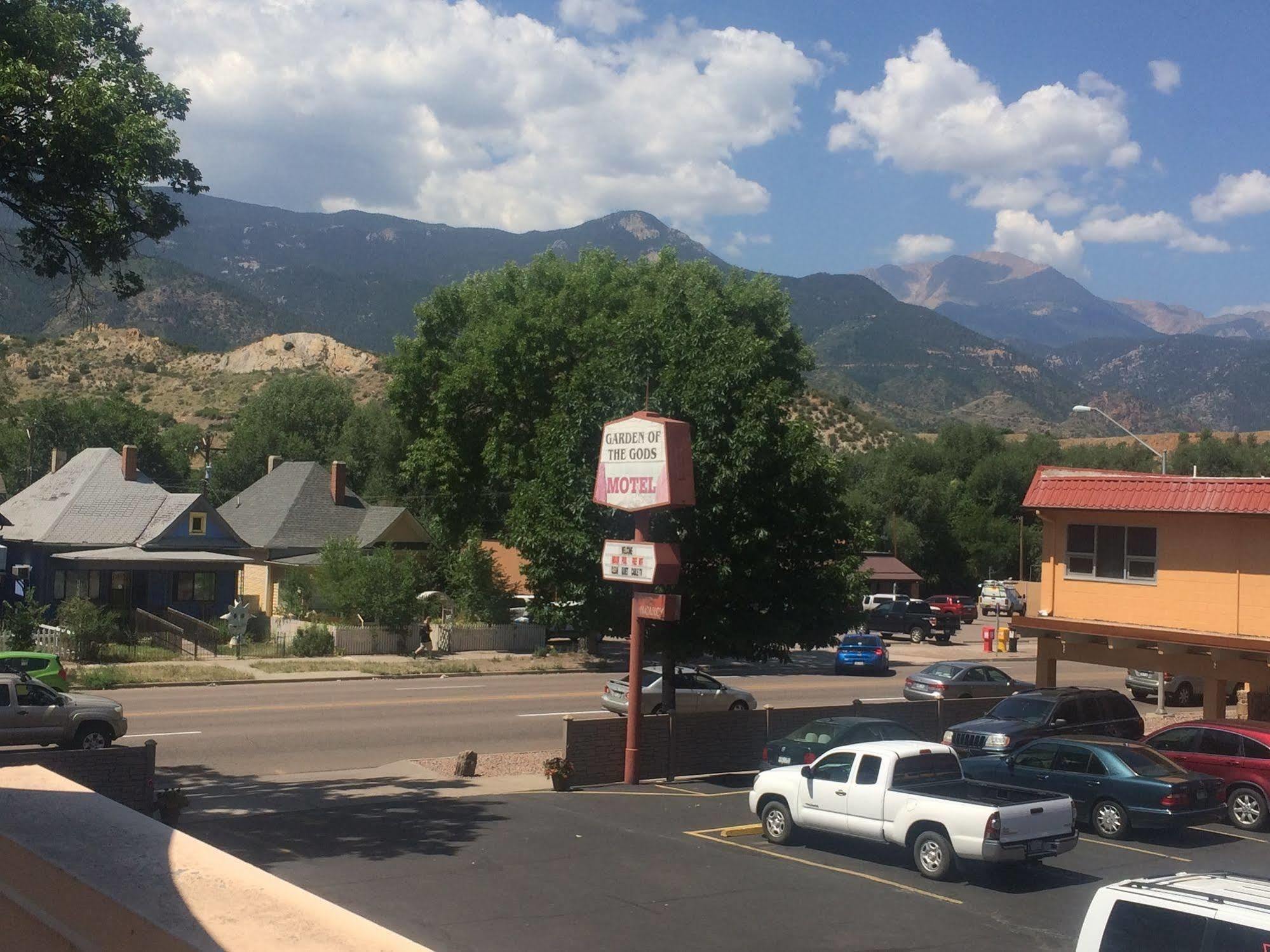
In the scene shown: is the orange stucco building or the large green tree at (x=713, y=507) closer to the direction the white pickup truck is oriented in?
the large green tree

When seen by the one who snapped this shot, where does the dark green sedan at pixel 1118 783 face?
facing away from the viewer and to the left of the viewer

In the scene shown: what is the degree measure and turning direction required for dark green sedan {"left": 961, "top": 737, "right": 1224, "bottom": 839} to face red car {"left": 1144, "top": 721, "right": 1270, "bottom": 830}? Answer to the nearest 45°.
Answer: approximately 90° to its right

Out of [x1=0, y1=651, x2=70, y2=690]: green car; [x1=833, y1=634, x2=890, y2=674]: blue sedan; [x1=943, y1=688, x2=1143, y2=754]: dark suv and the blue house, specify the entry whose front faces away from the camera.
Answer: the blue sedan

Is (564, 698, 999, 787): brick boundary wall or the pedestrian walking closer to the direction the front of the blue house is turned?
the brick boundary wall

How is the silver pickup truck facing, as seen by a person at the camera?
facing to the right of the viewer

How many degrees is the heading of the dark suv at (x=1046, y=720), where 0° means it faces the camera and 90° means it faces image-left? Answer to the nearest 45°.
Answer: approximately 45°

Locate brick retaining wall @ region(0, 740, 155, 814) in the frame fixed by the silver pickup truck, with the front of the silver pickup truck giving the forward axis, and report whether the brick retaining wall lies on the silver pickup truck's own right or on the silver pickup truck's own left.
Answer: on the silver pickup truck's own right

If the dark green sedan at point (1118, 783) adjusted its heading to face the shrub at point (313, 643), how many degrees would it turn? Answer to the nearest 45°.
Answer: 0° — it already faces it

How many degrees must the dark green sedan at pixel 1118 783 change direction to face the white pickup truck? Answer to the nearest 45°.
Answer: approximately 90° to its left

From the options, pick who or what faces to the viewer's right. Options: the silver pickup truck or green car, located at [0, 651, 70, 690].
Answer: the silver pickup truck

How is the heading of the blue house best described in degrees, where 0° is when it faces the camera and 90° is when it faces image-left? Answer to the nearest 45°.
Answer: approximately 0°
